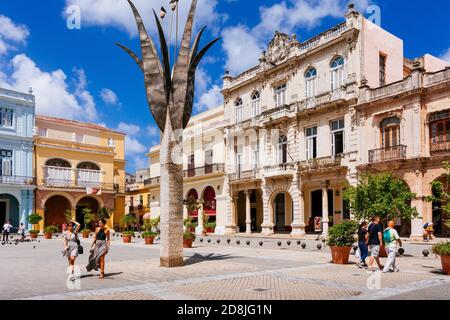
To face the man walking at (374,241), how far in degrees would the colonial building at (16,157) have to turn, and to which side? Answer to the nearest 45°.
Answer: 0° — it already faces them

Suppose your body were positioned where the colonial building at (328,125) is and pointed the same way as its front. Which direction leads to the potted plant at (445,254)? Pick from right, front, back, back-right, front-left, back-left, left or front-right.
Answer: front-left

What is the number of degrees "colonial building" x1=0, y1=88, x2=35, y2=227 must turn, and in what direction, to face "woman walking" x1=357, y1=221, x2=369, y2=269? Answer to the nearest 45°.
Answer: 0° — it already faces them

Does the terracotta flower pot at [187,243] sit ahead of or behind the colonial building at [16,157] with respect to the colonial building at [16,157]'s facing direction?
ahead

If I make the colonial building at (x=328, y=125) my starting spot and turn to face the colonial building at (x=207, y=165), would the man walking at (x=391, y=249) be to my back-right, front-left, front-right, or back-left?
back-left

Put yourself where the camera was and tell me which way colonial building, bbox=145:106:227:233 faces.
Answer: facing the viewer and to the left of the viewer

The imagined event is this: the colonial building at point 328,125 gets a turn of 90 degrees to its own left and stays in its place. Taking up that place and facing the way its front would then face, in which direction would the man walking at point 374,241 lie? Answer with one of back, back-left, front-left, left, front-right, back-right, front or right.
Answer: front-right

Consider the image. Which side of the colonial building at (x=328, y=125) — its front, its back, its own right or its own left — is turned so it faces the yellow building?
right

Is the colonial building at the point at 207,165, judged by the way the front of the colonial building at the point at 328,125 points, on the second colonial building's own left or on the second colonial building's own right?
on the second colonial building's own right

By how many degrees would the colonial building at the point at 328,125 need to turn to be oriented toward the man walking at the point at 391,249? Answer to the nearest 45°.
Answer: approximately 45° to its left

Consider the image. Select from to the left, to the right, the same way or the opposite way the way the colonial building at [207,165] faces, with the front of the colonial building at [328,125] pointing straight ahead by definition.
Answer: the same way

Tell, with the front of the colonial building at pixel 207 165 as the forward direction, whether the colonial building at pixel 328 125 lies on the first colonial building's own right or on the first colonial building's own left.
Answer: on the first colonial building's own left

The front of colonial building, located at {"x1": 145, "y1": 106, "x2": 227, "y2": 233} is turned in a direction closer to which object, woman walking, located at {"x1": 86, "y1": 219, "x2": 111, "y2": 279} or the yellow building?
the woman walking

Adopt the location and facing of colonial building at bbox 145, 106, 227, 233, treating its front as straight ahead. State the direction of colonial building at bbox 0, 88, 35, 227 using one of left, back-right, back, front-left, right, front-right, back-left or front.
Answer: front-right

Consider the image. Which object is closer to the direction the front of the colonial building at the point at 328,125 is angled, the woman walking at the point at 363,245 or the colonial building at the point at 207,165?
the woman walking

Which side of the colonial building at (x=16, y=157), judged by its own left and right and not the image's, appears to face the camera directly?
front
